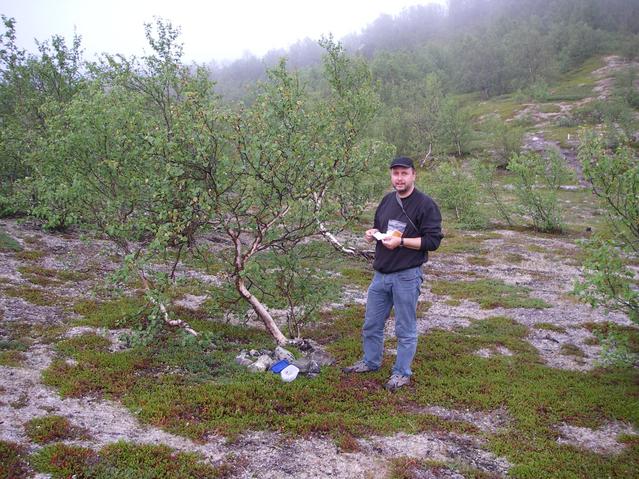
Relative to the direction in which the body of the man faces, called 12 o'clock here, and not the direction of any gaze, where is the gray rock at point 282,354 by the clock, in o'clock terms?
The gray rock is roughly at 2 o'clock from the man.

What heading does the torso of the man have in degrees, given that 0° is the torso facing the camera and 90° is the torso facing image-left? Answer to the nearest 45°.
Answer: approximately 45°

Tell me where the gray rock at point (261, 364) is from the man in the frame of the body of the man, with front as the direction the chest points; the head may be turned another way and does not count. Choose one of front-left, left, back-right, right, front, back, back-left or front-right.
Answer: front-right

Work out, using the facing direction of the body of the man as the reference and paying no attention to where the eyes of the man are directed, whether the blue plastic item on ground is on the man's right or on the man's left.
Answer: on the man's right

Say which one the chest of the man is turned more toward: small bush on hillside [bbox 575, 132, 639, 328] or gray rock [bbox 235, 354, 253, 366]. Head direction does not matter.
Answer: the gray rock

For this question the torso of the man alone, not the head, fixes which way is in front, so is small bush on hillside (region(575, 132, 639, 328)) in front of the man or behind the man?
behind

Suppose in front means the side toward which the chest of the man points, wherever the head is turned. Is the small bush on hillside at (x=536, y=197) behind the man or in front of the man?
behind
